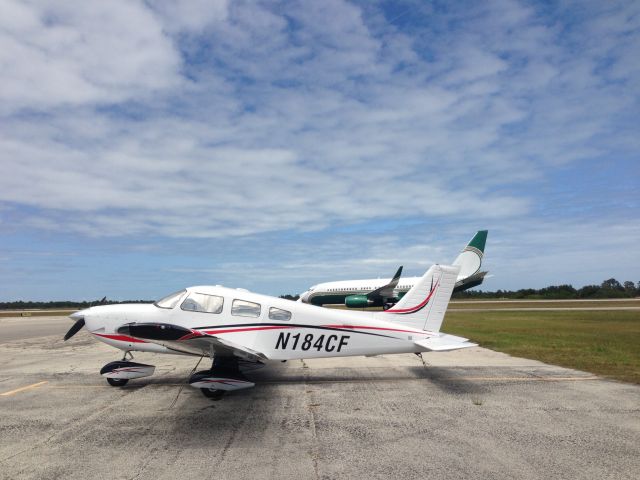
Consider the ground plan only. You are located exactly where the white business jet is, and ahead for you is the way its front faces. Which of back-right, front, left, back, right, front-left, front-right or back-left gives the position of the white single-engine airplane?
left

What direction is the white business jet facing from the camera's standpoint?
to the viewer's left

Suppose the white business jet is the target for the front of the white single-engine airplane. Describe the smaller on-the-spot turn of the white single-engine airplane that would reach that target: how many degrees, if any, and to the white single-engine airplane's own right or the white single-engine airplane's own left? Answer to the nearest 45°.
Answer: approximately 135° to the white single-engine airplane's own right

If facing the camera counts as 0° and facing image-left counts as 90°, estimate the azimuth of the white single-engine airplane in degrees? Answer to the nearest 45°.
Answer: approximately 90°

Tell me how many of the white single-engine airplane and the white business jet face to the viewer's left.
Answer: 2
